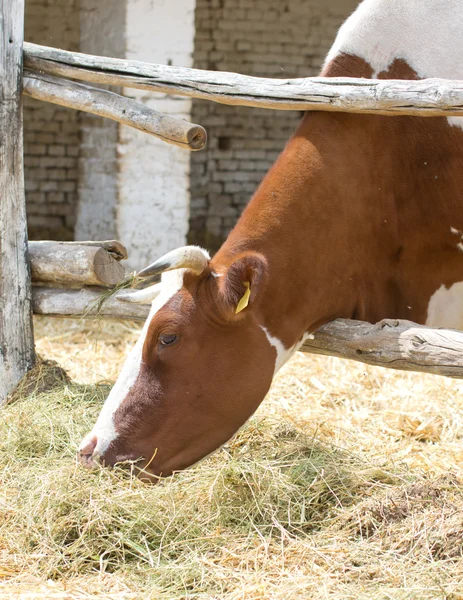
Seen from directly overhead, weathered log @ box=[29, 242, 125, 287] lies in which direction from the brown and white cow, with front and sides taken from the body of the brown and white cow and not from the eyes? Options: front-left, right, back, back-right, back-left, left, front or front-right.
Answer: front-right

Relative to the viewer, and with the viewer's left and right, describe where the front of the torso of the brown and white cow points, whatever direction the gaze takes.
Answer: facing to the left of the viewer
